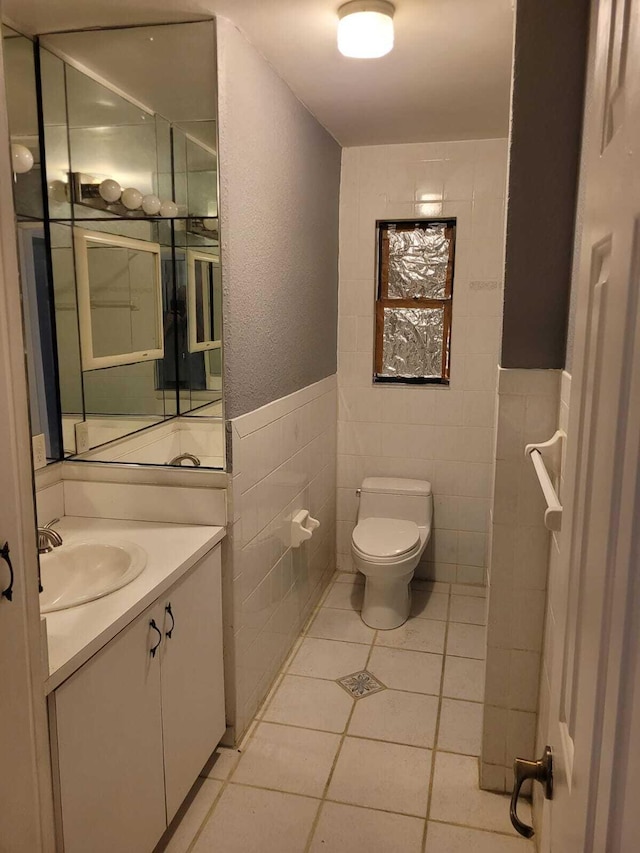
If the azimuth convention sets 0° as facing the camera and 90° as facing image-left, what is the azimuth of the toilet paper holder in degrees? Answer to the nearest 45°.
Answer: approximately 315°

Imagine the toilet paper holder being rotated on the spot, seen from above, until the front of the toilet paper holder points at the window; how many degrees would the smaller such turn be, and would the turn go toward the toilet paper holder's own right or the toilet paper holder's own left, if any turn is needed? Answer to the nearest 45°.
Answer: approximately 90° to the toilet paper holder's own left

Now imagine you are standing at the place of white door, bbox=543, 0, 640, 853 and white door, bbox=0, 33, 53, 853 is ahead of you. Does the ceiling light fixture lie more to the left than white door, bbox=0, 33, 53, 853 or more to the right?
right

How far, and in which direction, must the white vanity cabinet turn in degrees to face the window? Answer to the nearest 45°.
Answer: approximately 90° to its left

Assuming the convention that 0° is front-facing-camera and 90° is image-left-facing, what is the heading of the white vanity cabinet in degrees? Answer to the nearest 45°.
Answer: approximately 315°

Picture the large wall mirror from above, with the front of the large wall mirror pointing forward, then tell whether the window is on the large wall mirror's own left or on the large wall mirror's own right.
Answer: on the large wall mirror's own left

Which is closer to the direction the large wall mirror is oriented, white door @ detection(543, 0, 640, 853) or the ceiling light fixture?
the white door
